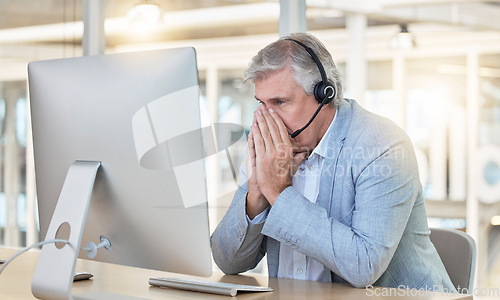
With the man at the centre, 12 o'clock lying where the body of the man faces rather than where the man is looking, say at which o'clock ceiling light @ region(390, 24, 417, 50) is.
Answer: The ceiling light is roughly at 5 o'clock from the man.

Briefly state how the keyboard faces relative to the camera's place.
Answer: facing away from the viewer and to the right of the viewer

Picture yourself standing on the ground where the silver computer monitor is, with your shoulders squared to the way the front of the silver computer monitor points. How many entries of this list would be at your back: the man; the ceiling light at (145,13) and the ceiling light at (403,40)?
0

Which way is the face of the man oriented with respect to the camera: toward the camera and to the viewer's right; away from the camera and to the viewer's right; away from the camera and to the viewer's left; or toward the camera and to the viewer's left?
toward the camera and to the viewer's left

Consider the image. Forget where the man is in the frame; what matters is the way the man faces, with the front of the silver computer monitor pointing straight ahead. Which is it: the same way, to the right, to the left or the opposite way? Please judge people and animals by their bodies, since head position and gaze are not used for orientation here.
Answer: the opposite way

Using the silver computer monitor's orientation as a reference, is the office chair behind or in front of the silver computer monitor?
in front

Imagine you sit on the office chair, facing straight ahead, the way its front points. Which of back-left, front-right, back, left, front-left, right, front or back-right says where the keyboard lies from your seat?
front

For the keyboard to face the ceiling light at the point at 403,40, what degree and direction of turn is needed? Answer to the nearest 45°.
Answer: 0° — it already faces it

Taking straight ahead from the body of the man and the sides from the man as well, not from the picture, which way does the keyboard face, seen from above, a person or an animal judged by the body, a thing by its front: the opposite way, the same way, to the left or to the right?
the opposite way

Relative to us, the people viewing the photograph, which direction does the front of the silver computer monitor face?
facing away from the viewer and to the right of the viewer

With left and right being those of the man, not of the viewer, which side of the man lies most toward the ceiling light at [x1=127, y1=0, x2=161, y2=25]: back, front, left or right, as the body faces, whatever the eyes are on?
right

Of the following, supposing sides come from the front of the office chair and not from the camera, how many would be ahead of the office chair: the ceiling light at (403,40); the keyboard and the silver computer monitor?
2

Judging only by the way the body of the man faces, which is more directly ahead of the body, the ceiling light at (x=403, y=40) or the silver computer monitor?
the silver computer monitor

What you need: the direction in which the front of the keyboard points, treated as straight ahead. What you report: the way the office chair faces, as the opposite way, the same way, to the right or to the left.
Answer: the opposite way

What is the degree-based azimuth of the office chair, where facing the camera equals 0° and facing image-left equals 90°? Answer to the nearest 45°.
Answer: approximately 45°

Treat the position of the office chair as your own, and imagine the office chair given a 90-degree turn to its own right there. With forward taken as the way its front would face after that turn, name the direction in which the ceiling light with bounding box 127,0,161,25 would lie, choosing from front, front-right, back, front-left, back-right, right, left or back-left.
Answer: front

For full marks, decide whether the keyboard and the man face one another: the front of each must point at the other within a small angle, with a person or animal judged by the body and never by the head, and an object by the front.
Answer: yes

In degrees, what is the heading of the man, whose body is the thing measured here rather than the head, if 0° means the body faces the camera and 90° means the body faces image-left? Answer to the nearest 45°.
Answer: approximately 45°
